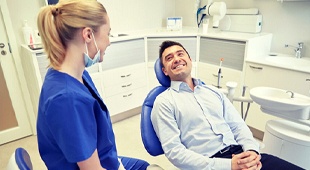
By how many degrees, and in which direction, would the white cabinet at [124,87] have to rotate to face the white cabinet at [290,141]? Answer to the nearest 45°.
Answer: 0° — it already faces it

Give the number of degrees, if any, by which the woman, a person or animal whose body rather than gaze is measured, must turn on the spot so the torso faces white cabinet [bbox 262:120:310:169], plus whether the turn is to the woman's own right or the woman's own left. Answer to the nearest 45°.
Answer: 0° — they already face it

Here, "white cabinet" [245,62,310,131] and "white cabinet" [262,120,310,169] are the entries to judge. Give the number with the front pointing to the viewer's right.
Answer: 0

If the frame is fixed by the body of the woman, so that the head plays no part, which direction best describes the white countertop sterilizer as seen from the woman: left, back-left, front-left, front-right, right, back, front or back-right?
front-left

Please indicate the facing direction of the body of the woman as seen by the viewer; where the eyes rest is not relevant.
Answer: to the viewer's right

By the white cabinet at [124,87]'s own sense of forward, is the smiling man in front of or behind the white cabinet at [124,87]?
in front

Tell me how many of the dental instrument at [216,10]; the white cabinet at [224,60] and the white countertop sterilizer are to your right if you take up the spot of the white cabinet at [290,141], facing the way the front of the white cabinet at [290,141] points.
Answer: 3

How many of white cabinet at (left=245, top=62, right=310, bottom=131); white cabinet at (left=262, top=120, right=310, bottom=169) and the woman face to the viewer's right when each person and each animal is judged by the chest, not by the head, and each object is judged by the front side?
1

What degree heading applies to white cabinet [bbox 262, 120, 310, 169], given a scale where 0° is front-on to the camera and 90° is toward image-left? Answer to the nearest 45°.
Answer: approximately 45°

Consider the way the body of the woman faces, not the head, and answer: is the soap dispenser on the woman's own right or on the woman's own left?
on the woman's own left

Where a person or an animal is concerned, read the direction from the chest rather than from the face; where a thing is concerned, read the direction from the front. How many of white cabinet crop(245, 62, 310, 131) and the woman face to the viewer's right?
1

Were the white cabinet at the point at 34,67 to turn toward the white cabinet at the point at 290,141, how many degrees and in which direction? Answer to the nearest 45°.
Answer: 0° — it already faces it

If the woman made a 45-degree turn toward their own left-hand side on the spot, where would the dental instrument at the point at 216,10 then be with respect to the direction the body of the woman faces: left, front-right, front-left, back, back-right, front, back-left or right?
front

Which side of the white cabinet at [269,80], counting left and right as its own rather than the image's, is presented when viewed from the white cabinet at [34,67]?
front
